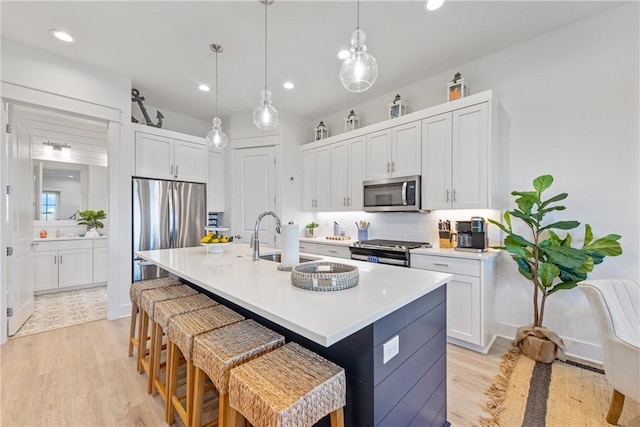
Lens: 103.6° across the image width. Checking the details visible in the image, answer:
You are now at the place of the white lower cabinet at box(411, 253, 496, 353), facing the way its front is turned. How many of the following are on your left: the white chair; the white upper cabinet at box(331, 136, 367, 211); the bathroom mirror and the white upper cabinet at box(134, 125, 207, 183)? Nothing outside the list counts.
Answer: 1

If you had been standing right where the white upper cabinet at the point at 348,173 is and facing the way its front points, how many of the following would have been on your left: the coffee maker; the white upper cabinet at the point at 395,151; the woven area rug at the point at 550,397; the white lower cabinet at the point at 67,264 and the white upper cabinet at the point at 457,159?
4

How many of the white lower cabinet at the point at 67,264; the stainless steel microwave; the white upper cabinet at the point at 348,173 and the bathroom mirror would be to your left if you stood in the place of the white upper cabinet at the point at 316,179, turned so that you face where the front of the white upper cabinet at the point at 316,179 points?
2

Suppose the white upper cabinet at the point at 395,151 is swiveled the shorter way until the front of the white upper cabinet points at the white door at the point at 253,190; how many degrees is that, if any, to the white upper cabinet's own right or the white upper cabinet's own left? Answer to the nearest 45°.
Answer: approximately 45° to the white upper cabinet's own right

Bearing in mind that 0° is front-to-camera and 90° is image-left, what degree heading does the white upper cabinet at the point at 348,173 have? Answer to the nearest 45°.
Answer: approximately 45°

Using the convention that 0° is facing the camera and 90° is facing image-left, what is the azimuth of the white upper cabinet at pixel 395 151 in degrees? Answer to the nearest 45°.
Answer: approximately 45°

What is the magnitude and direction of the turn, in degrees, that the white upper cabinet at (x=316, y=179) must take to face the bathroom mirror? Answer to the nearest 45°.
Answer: approximately 45° to its right

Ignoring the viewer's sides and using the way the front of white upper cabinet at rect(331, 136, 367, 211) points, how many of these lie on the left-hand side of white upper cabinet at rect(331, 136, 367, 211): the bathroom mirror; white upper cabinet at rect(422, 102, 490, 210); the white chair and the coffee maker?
3

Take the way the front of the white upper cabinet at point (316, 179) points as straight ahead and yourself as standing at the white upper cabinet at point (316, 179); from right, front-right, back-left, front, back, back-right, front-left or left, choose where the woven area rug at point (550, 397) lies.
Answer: left

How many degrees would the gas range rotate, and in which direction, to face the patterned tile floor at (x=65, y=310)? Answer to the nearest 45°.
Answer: approximately 45° to its right
